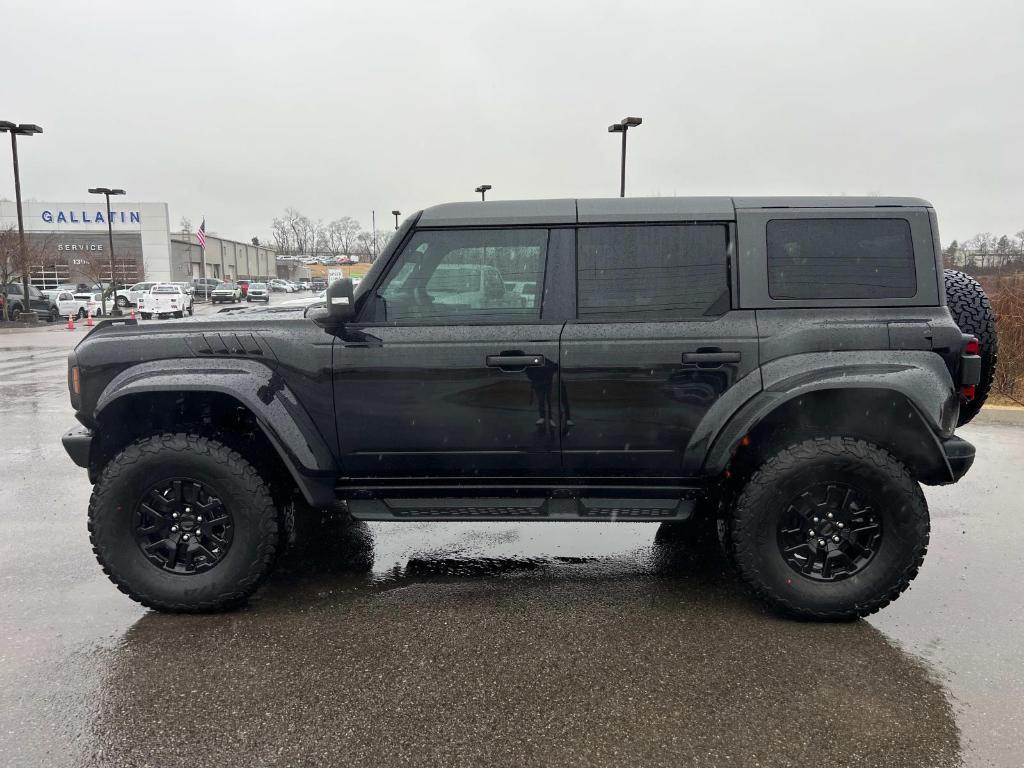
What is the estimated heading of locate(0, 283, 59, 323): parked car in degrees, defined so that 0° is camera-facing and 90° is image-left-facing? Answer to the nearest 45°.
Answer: approximately 315°

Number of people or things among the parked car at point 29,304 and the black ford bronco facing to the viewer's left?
1

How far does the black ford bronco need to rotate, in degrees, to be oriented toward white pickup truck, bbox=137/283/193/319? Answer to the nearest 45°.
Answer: approximately 45° to its right

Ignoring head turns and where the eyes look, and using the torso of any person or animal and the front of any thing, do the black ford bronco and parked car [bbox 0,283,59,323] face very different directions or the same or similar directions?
very different directions

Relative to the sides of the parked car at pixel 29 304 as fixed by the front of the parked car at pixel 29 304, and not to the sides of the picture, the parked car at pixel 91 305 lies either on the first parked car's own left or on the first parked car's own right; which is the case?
on the first parked car's own left

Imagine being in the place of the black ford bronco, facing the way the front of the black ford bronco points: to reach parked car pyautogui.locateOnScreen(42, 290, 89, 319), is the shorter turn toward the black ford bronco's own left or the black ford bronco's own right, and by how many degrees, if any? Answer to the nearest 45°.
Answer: approximately 45° to the black ford bronco's own right

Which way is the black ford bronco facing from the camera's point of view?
to the viewer's left

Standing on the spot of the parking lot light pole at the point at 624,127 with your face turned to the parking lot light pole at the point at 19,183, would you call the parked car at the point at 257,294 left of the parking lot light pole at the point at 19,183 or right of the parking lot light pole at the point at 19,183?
right
